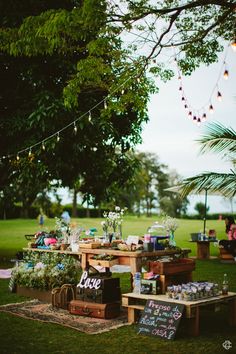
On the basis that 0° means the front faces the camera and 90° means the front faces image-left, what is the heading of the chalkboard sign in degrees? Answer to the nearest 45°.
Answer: approximately 0°

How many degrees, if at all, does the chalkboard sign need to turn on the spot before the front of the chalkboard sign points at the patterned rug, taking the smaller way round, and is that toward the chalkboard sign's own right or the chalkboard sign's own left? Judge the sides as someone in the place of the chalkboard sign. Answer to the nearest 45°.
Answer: approximately 135° to the chalkboard sign's own right

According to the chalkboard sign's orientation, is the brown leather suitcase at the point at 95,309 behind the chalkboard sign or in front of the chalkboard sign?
behind

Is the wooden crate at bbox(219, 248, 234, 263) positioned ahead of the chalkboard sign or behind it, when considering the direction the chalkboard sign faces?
behind

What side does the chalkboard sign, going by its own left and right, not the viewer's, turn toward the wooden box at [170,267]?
back

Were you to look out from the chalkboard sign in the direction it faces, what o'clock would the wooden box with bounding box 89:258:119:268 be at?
The wooden box is roughly at 5 o'clock from the chalkboard sign.

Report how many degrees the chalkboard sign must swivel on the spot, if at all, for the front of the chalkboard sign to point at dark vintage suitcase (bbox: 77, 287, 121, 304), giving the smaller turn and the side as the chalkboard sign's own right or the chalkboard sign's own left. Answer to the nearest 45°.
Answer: approximately 135° to the chalkboard sign's own right

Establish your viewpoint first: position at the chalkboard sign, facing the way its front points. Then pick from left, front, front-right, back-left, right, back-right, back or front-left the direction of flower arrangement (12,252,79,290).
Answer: back-right

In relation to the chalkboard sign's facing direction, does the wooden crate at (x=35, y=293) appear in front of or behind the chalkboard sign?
behind
